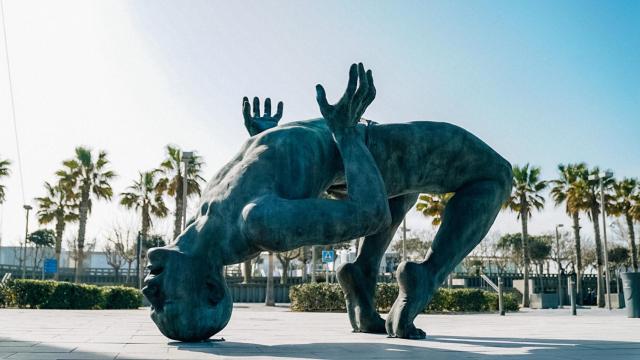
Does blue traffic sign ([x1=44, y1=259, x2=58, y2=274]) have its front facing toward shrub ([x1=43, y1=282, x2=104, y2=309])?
yes

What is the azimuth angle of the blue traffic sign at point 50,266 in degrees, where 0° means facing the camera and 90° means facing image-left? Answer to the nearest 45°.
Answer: approximately 0°

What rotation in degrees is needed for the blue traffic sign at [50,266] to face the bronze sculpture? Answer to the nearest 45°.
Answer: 0° — it already faces it

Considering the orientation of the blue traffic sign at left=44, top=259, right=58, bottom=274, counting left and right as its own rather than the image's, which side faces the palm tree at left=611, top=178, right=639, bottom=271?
left

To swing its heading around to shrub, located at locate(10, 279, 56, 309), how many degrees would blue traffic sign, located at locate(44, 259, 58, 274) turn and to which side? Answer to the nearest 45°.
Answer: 0° — it already faces it

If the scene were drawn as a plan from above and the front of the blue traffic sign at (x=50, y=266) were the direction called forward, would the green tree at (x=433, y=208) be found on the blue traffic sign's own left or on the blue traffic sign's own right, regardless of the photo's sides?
on the blue traffic sign's own left

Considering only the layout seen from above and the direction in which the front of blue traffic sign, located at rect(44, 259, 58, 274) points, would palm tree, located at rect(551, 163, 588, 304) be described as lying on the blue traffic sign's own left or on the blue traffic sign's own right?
on the blue traffic sign's own left
